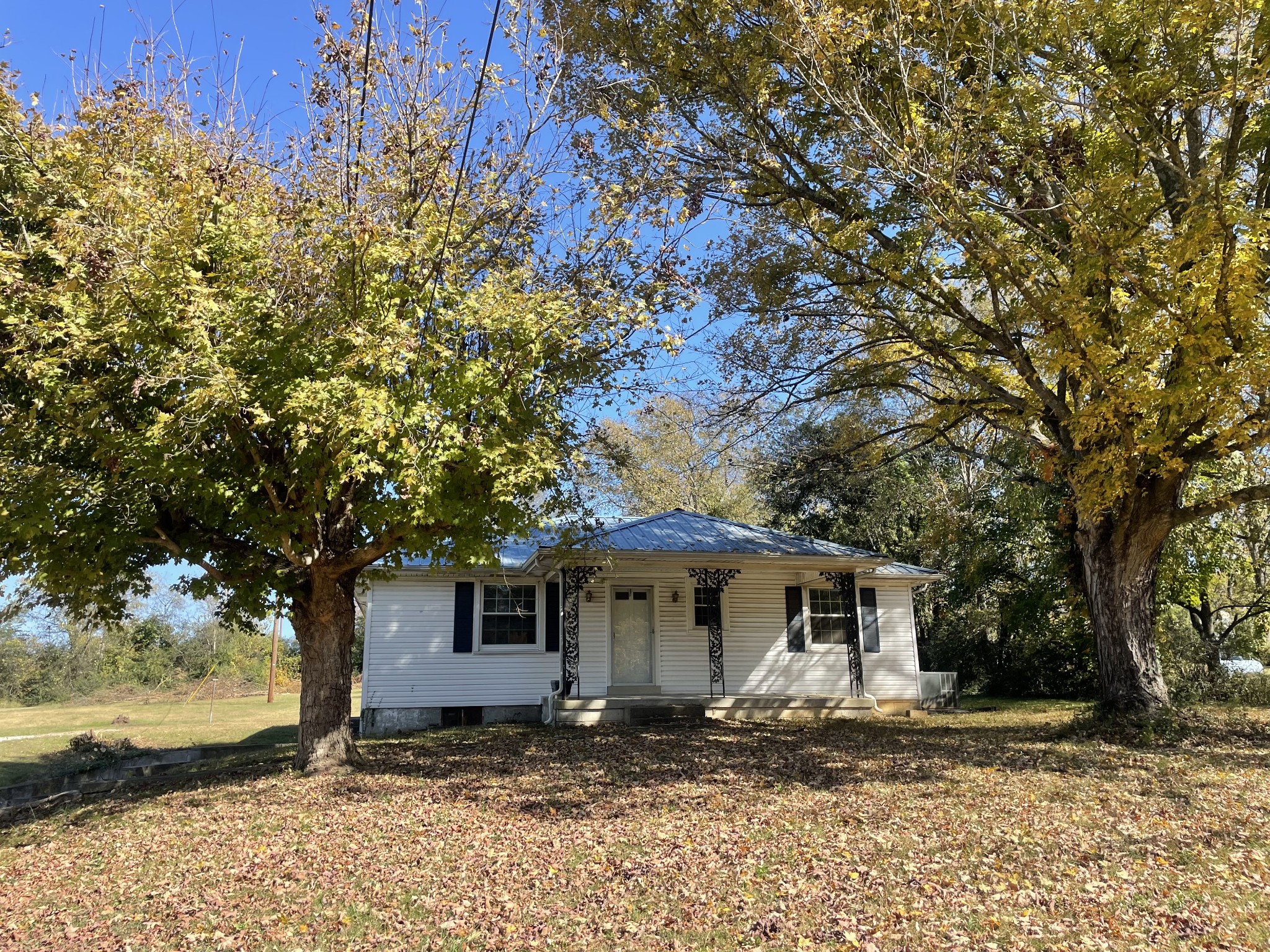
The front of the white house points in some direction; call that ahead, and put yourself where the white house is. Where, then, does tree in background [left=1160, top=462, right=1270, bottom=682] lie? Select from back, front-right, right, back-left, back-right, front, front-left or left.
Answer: left

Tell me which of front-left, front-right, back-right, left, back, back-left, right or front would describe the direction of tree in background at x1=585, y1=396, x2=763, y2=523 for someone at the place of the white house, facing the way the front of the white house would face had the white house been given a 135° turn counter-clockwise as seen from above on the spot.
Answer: front-left

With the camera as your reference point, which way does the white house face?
facing the viewer

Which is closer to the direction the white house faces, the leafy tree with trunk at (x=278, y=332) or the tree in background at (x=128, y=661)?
the leafy tree with trunk

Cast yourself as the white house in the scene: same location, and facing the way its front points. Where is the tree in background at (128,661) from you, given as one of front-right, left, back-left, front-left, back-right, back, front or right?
back-right

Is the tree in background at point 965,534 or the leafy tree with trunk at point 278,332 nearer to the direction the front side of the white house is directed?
the leafy tree with trunk

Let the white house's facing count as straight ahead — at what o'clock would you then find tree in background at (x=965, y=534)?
The tree in background is roughly at 8 o'clock from the white house.

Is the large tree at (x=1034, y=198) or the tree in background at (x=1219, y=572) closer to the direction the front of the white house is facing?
the large tree

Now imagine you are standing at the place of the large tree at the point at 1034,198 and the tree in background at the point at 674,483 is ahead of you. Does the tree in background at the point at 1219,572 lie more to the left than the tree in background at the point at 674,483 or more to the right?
right

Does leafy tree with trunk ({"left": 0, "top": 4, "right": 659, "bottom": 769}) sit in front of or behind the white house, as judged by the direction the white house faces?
in front

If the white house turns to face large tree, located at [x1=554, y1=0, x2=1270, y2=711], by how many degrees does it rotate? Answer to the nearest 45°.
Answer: approximately 45° to its left

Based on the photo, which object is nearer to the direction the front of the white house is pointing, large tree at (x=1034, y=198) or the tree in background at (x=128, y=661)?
the large tree
